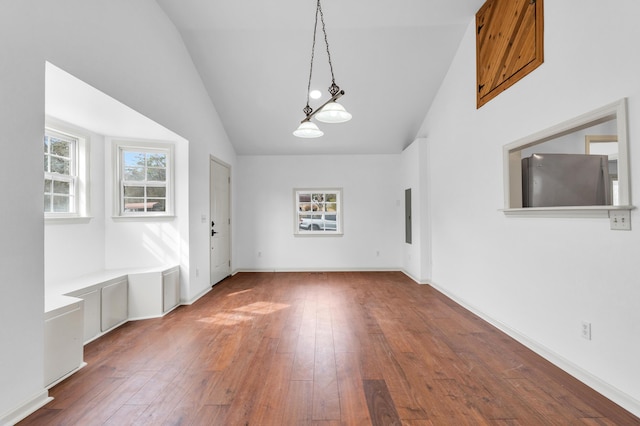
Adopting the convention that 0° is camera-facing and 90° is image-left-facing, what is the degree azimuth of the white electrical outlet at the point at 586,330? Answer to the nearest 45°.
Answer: approximately 45°

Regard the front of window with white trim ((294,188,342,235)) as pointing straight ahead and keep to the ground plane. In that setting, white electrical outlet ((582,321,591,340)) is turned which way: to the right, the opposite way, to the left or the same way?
to the right

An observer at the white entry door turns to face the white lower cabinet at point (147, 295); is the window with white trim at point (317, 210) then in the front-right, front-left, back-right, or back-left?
back-left

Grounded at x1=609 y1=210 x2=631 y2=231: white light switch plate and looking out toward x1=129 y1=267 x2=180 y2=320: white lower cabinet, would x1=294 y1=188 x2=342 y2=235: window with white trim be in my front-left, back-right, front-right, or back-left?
front-right

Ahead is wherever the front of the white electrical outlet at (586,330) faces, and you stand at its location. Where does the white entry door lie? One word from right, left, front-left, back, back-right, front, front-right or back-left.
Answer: front-right

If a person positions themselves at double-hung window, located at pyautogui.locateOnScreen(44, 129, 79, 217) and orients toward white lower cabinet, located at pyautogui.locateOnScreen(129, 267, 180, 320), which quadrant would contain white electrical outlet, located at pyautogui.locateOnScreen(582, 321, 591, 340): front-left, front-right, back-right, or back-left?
front-right

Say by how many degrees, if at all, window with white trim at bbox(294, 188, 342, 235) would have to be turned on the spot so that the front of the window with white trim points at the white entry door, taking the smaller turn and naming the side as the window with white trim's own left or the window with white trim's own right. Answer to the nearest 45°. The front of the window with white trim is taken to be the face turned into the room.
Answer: approximately 45° to the window with white trim's own right

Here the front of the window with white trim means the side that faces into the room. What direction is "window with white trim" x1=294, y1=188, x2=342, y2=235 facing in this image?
toward the camera

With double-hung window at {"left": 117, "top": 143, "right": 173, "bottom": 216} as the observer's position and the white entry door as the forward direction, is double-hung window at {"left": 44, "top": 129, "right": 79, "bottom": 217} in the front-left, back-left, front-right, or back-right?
back-left

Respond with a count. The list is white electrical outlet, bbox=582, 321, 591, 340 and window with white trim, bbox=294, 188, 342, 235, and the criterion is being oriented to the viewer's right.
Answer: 0

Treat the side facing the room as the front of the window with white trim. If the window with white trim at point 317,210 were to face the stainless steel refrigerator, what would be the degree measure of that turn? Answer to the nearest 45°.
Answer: approximately 45° to its left

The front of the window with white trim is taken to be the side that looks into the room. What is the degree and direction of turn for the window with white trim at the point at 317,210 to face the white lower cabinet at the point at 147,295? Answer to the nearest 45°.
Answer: approximately 45° to its right

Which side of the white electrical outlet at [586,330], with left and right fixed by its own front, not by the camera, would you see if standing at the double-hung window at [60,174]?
front
